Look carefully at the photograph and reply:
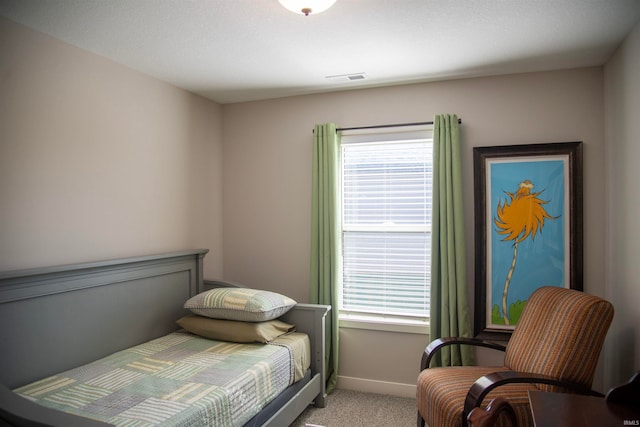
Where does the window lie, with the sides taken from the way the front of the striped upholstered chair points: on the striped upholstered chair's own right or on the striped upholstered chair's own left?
on the striped upholstered chair's own right

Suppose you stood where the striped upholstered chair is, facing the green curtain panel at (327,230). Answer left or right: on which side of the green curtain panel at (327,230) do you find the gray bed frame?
left

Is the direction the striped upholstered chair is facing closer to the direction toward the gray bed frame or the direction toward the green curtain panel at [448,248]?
the gray bed frame

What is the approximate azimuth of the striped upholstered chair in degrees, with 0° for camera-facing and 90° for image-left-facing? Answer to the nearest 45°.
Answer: approximately 45°

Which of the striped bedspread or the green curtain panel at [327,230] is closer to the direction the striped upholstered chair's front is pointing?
the striped bedspread

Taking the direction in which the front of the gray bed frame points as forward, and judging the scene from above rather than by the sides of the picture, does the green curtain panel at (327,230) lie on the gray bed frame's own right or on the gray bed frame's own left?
on the gray bed frame's own left

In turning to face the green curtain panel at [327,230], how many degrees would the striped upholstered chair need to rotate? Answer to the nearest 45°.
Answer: approximately 90° to its right
